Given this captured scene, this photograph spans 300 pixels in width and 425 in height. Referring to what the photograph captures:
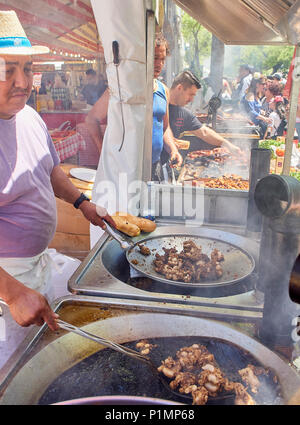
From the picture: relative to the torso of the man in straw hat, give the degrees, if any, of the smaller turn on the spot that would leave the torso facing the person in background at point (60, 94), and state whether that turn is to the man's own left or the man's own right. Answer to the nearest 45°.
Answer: approximately 135° to the man's own left

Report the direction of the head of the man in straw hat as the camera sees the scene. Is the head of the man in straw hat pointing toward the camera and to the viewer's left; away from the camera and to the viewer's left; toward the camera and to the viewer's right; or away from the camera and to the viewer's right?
toward the camera and to the viewer's right

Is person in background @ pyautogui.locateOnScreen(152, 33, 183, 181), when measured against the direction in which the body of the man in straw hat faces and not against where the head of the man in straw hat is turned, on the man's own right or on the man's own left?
on the man's own left

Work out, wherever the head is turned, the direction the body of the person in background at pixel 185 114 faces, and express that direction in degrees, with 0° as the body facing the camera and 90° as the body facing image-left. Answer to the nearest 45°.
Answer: approximately 315°

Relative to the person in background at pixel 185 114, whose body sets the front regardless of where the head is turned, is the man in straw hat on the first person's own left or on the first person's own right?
on the first person's own right

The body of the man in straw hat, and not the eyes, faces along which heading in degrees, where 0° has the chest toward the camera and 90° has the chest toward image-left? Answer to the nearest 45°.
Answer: approximately 315°

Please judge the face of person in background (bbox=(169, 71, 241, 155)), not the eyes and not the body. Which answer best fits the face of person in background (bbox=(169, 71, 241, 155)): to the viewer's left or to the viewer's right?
to the viewer's right

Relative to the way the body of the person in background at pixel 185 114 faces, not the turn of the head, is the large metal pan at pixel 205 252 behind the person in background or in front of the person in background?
in front

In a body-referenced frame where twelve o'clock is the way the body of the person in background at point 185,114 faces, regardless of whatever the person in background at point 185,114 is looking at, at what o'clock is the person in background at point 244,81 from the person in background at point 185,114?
the person in background at point 244,81 is roughly at 8 o'clock from the person in background at point 185,114.

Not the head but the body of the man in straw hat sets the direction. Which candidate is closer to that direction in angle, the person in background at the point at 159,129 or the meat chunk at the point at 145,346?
the meat chunk

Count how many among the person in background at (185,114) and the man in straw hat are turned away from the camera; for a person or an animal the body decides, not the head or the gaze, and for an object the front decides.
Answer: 0

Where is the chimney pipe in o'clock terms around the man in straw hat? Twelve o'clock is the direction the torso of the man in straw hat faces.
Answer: The chimney pipe is roughly at 12 o'clock from the man in straw hat.
